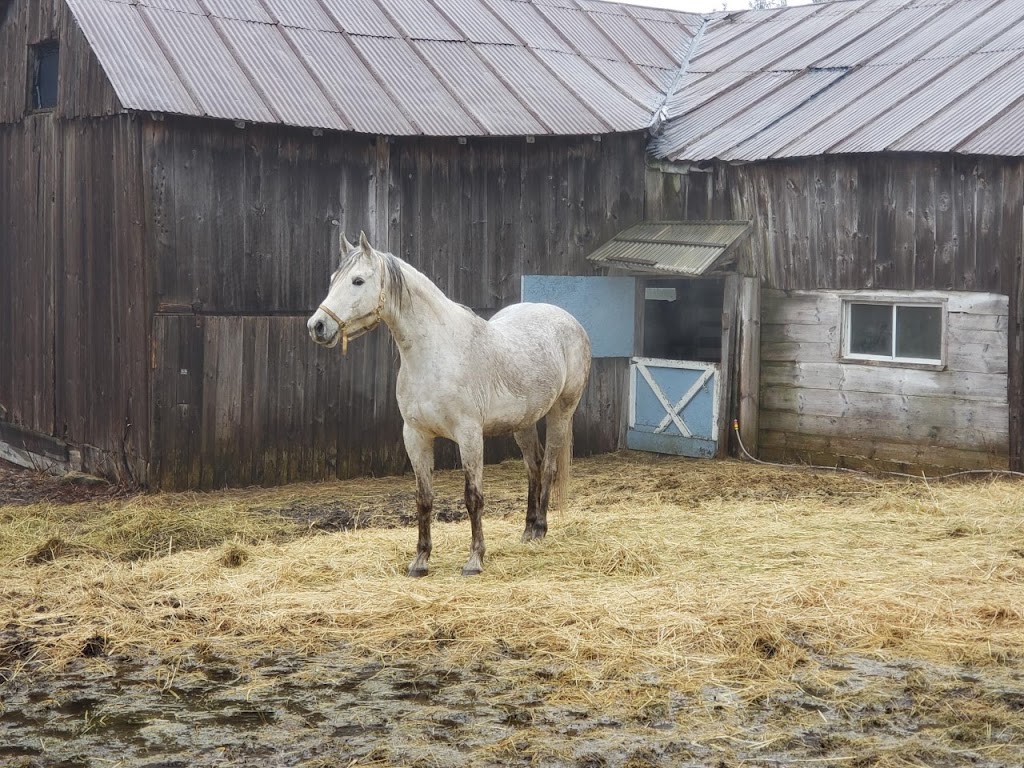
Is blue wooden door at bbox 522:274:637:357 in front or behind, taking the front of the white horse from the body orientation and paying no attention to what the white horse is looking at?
behind

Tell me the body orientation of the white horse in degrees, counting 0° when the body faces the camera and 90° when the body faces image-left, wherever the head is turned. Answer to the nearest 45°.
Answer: approximately 45°
